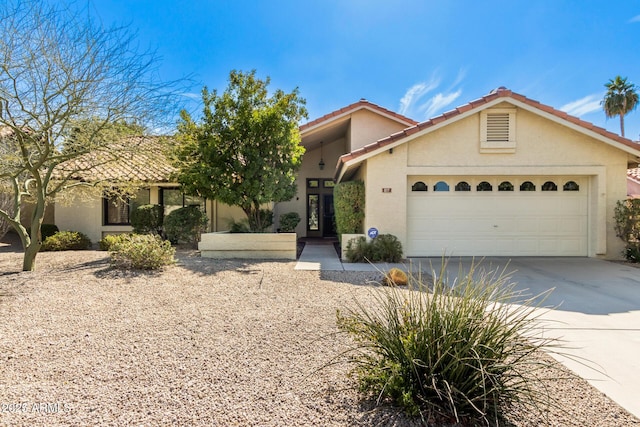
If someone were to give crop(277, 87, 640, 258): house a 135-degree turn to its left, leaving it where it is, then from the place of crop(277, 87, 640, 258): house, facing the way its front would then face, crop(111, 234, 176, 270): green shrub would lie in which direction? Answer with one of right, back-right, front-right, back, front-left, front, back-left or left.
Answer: back

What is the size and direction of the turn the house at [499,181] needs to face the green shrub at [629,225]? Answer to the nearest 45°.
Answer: approximately 90° to its left

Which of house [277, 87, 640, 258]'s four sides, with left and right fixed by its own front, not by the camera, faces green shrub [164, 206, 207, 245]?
right

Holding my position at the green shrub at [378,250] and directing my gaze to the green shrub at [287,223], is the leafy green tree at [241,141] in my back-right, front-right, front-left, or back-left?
front-left

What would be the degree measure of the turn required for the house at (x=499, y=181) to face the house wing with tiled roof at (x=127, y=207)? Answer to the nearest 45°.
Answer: approximately 90° to its right

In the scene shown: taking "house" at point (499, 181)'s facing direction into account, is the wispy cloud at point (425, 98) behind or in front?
behind

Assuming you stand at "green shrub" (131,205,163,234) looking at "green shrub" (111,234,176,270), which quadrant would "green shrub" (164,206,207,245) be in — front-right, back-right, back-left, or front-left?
front-left

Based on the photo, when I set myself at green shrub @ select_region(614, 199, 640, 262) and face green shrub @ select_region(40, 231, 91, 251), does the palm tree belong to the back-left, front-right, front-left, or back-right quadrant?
back-right

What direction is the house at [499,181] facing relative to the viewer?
toward the camera

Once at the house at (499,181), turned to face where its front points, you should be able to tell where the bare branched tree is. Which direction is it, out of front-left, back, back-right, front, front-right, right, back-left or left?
front-right

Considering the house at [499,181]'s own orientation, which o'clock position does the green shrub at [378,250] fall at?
The green shrub is roughly at 2 o'clock from the house.

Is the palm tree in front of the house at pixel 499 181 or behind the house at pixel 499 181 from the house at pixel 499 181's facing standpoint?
behind

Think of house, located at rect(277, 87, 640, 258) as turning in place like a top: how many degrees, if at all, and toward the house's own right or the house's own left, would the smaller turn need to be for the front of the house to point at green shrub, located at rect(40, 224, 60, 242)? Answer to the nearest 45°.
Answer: approximately 90° to the house's own right
